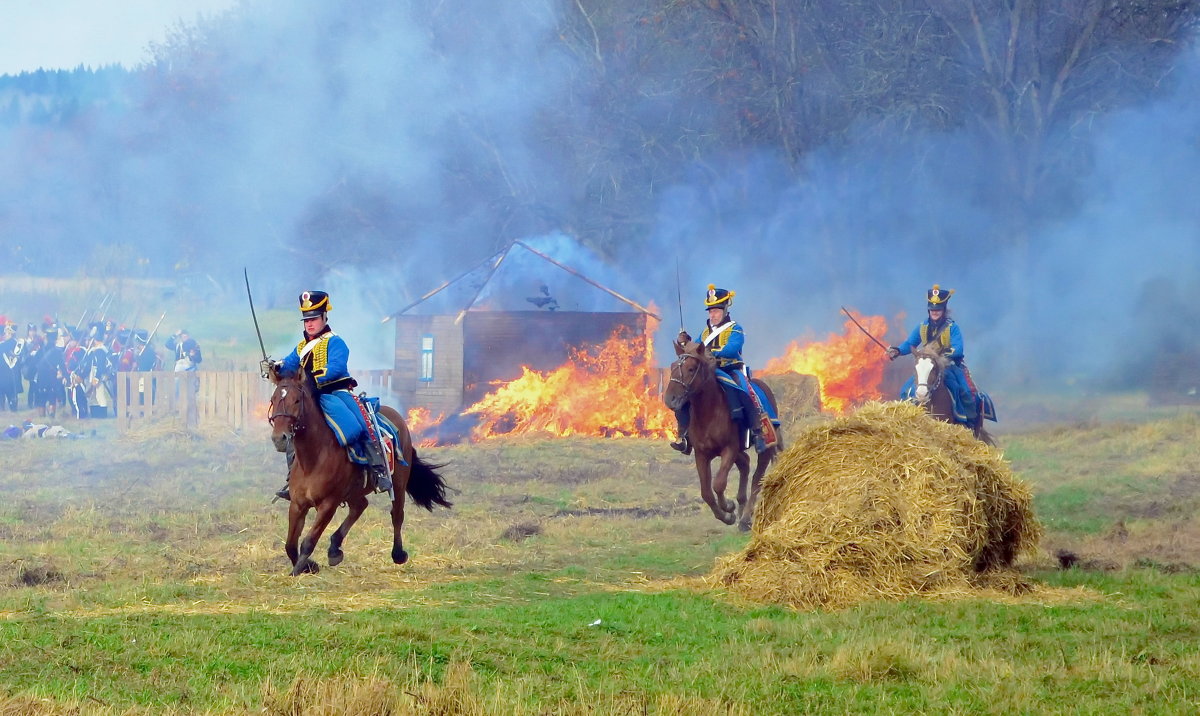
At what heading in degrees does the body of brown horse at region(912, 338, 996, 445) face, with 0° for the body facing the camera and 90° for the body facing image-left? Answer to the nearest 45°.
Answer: approximately 45°

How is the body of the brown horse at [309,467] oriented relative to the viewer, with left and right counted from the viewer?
facing the viewer and to the left of the viewer

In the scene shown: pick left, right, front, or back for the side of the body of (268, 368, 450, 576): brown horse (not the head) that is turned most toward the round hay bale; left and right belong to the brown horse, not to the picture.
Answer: left

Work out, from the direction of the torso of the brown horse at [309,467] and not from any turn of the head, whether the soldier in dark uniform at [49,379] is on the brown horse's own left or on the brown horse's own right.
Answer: on the brown horse's own right

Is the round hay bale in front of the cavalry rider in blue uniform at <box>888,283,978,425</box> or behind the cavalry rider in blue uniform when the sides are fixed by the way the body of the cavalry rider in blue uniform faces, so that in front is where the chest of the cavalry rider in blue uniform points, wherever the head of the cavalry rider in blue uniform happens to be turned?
in front

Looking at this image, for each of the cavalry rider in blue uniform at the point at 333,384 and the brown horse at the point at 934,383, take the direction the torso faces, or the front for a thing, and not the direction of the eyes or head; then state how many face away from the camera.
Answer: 0

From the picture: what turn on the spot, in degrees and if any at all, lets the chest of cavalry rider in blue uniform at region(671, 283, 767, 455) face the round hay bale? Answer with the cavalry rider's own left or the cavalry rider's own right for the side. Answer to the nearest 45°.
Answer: approximately 45° to the cavalry rider's own left

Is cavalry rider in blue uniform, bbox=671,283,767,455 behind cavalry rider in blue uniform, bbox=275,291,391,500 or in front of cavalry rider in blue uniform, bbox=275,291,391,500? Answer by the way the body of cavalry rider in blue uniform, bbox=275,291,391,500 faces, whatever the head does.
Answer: behind

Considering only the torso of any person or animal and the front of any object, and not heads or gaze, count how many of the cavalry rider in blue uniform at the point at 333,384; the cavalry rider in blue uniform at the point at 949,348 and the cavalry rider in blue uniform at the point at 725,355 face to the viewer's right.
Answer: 0

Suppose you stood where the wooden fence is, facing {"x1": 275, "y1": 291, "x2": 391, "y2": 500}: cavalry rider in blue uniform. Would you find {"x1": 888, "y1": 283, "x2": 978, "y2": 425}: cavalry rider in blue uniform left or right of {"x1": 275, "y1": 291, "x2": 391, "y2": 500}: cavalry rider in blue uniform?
left

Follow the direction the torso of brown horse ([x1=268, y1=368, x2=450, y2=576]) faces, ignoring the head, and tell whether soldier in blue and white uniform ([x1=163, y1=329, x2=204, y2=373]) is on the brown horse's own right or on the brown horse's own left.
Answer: on the brown horse's own right
